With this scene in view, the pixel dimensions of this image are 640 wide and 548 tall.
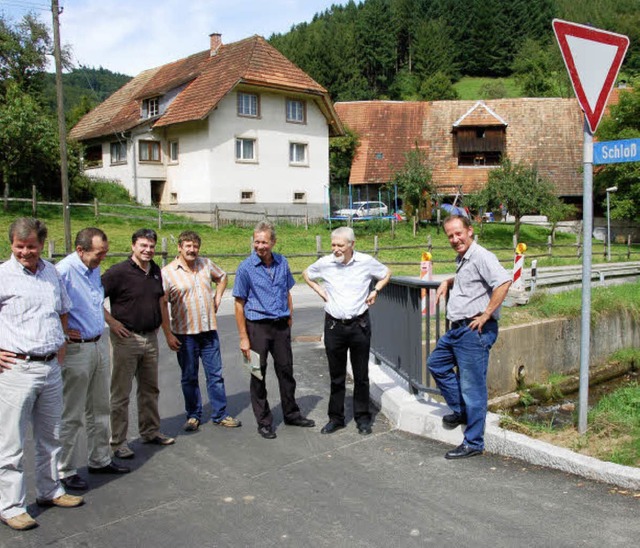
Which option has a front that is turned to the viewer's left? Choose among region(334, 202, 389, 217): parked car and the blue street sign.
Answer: the parked car

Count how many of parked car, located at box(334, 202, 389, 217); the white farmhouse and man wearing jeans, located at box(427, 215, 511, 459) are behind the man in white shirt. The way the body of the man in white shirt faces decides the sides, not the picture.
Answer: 2

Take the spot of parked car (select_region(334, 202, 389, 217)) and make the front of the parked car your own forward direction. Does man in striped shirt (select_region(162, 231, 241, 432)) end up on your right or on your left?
on your left

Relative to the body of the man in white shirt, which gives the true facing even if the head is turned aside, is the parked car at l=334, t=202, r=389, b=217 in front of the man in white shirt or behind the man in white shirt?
behind

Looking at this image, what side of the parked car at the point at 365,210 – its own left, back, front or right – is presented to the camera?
left

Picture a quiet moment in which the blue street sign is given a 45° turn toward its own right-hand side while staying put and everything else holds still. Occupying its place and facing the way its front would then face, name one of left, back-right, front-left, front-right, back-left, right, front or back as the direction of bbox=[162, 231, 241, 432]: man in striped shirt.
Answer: front-right

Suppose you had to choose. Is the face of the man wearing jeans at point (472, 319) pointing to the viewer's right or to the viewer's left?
to the viewer's left

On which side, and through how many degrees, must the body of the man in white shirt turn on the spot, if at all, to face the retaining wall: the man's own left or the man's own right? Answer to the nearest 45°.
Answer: approximately 135° to the man's own left

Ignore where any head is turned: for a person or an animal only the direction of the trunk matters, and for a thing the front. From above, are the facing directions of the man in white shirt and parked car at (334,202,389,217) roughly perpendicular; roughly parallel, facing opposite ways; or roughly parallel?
roughly perpendicular

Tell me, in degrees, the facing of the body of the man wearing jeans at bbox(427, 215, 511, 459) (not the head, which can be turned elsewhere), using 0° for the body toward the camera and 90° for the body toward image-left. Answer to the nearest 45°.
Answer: approximately 45°

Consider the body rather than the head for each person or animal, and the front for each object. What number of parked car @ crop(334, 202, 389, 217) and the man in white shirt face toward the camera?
1

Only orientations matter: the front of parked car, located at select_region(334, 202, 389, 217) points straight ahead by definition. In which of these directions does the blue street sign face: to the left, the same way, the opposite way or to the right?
to the left
